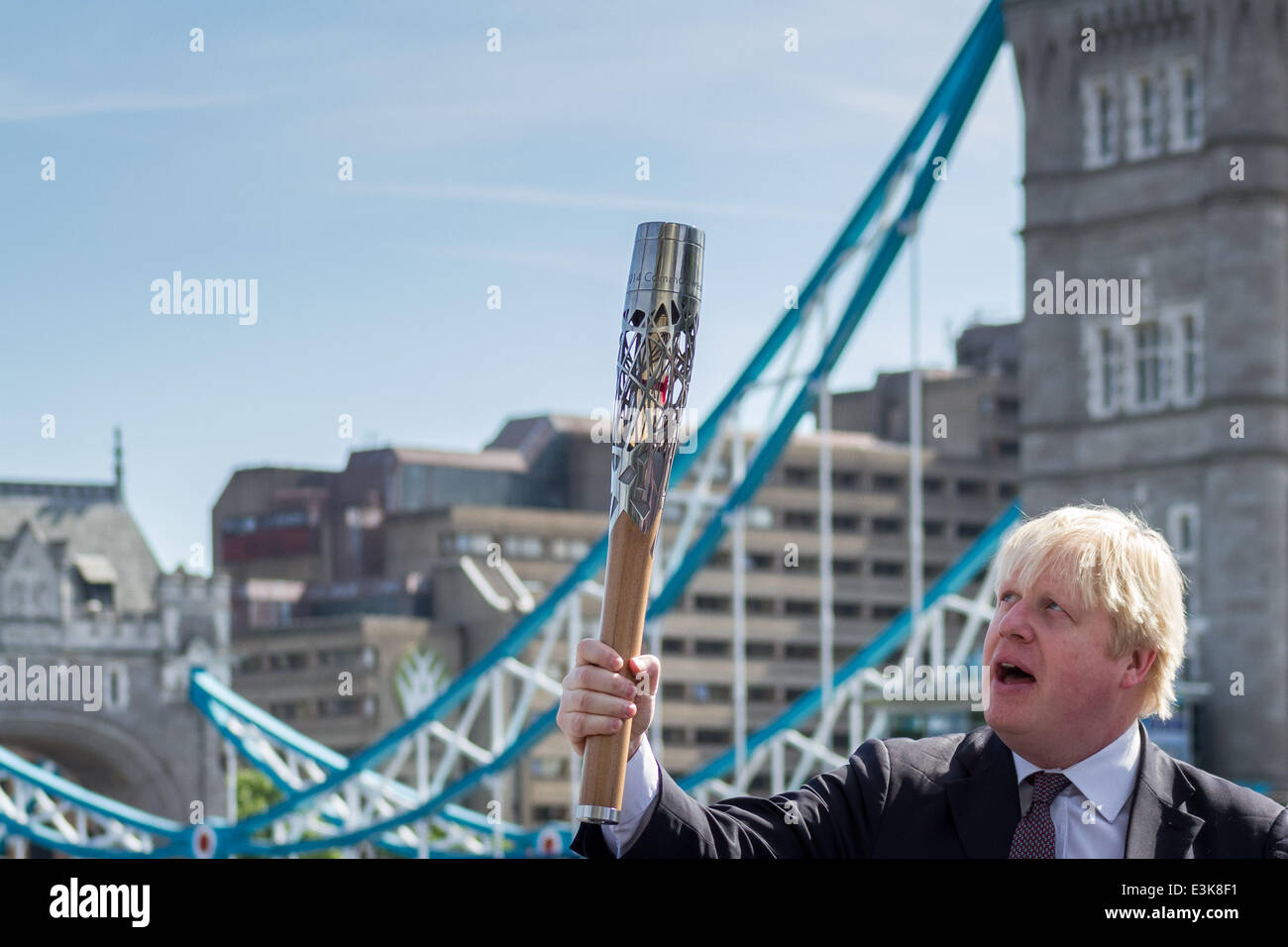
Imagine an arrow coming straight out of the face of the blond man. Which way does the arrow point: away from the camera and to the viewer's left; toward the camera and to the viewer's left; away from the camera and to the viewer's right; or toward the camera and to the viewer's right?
toward the camera and to the viewer's left

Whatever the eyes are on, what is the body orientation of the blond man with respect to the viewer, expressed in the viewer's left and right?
facing the viewer and to the left of the viewer
